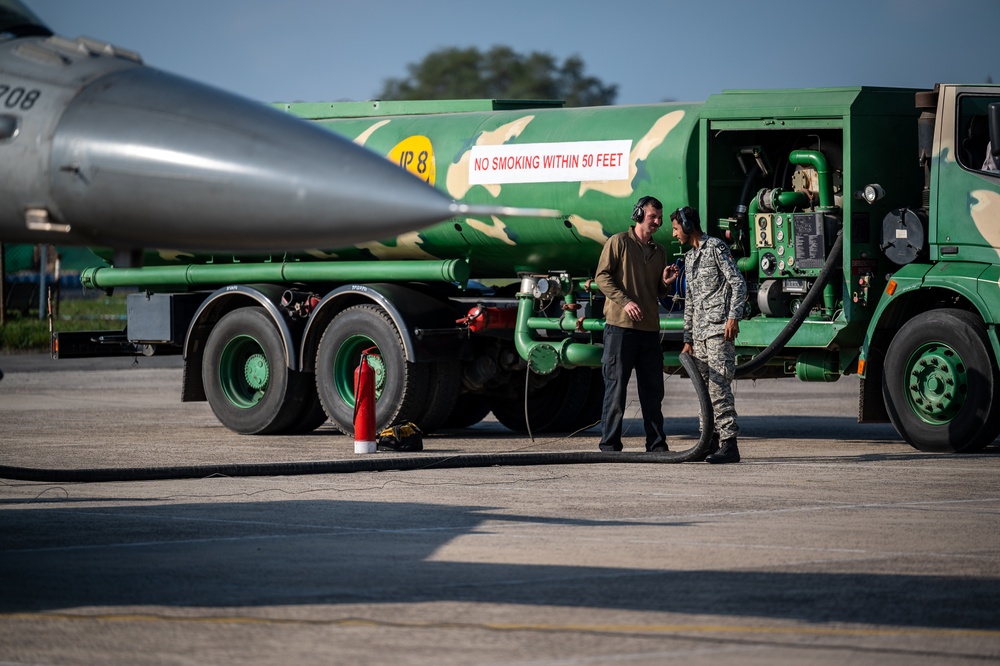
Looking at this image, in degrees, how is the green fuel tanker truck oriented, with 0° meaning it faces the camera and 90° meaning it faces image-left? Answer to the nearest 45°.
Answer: approximately 315°

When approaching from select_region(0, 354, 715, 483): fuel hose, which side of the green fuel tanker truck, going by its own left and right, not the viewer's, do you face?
right

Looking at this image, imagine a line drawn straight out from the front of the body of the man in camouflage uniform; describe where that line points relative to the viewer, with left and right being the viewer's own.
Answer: facing the viewer and to the left of the viewer

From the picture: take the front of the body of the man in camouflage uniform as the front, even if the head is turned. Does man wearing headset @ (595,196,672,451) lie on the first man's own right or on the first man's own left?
on the first man's own right

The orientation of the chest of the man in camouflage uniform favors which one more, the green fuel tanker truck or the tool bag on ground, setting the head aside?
the tool bag on ground

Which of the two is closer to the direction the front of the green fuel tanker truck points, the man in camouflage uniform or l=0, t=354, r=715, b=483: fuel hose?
the man in camouflage uniform

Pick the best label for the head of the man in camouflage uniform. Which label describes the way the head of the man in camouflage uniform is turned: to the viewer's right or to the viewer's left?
to the viewer's left

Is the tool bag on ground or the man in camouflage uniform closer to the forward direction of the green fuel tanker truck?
the man in camouflage uniform
